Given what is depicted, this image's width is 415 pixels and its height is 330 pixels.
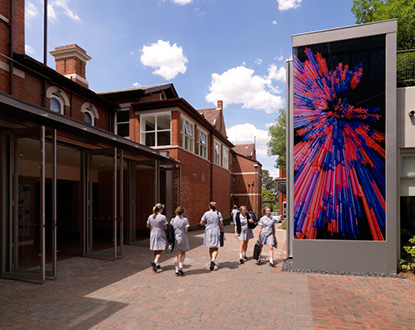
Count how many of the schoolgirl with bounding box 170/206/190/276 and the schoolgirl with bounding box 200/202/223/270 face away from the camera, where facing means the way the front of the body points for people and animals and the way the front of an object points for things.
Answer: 2

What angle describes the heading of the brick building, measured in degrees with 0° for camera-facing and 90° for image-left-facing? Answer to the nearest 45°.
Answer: approximately 315°

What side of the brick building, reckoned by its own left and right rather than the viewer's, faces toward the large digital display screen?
front

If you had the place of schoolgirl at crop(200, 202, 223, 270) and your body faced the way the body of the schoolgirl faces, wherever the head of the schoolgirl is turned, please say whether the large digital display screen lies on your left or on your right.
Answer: on your right

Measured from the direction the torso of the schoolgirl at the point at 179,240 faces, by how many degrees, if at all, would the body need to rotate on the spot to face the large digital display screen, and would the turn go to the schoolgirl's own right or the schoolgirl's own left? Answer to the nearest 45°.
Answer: approximately 90° to the schoolgirl's own right

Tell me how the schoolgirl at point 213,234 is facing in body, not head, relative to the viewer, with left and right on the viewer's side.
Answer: facing away from the viewer

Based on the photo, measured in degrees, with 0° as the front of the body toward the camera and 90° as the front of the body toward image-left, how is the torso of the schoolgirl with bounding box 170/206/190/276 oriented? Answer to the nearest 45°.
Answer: approximately 180°

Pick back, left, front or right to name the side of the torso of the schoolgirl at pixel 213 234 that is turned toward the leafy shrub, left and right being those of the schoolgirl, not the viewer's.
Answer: right
